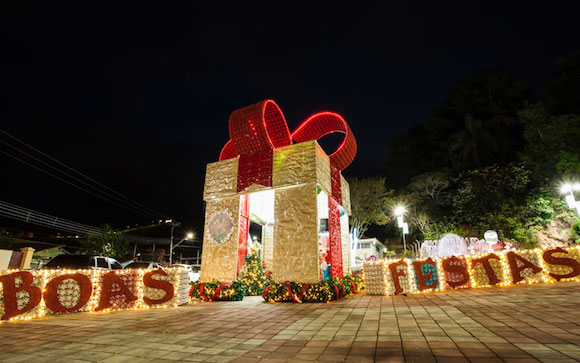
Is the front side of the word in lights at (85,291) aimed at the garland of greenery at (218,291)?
no

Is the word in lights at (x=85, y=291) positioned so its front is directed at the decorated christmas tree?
no

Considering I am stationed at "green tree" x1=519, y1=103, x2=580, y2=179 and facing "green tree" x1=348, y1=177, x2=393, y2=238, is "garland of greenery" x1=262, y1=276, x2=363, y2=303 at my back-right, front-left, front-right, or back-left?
front-left

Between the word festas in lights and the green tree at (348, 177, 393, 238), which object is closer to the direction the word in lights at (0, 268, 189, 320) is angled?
the word festas in lights

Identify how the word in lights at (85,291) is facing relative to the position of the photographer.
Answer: facing the viewer and to the right of the viewer
